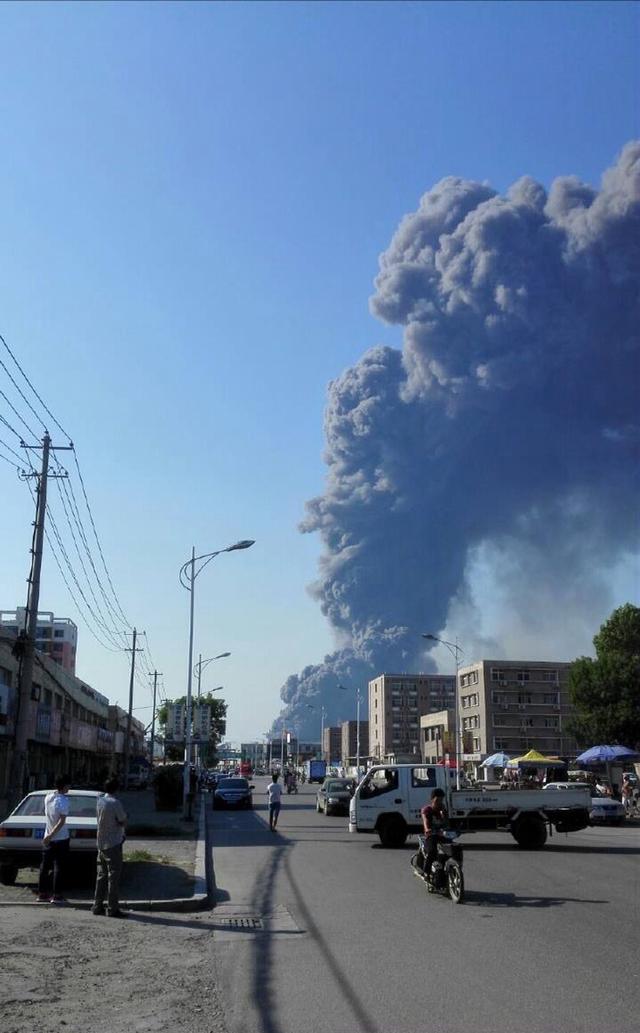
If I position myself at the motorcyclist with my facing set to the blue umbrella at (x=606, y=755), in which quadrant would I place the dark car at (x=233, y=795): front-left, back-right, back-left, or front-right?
front-left

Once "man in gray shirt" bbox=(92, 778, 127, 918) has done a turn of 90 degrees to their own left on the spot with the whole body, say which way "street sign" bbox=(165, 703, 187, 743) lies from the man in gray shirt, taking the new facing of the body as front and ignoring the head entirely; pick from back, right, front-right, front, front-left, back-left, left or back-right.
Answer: front-right

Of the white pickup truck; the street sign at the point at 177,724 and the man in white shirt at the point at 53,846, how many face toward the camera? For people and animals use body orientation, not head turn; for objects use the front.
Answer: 1

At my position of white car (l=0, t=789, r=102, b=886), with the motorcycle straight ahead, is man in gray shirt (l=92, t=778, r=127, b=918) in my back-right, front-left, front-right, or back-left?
front-right

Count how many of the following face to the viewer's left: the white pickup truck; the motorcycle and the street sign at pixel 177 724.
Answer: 1

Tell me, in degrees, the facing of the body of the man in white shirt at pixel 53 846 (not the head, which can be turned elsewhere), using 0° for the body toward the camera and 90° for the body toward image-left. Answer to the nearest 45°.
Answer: approximately 225°

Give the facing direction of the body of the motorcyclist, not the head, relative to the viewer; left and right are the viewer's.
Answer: facing the viewer and to the right of the viewer

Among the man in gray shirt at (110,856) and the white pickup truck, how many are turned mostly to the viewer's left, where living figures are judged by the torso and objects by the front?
1

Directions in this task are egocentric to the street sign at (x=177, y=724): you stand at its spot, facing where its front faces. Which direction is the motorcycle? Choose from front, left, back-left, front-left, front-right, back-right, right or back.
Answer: front

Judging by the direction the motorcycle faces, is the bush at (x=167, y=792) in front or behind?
behind

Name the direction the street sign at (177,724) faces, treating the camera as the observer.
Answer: facing the viewer

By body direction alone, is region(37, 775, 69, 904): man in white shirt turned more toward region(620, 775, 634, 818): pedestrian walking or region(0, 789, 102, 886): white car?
the pedestrian walking

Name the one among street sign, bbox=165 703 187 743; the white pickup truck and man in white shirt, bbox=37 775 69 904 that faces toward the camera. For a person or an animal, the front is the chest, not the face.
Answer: the street sign

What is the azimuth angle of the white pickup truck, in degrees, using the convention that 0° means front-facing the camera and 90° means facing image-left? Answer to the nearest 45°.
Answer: approximately 90°

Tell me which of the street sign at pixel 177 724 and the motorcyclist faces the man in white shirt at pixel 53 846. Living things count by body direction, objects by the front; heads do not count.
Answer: the street sign

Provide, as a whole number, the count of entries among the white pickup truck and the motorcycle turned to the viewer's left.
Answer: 1
